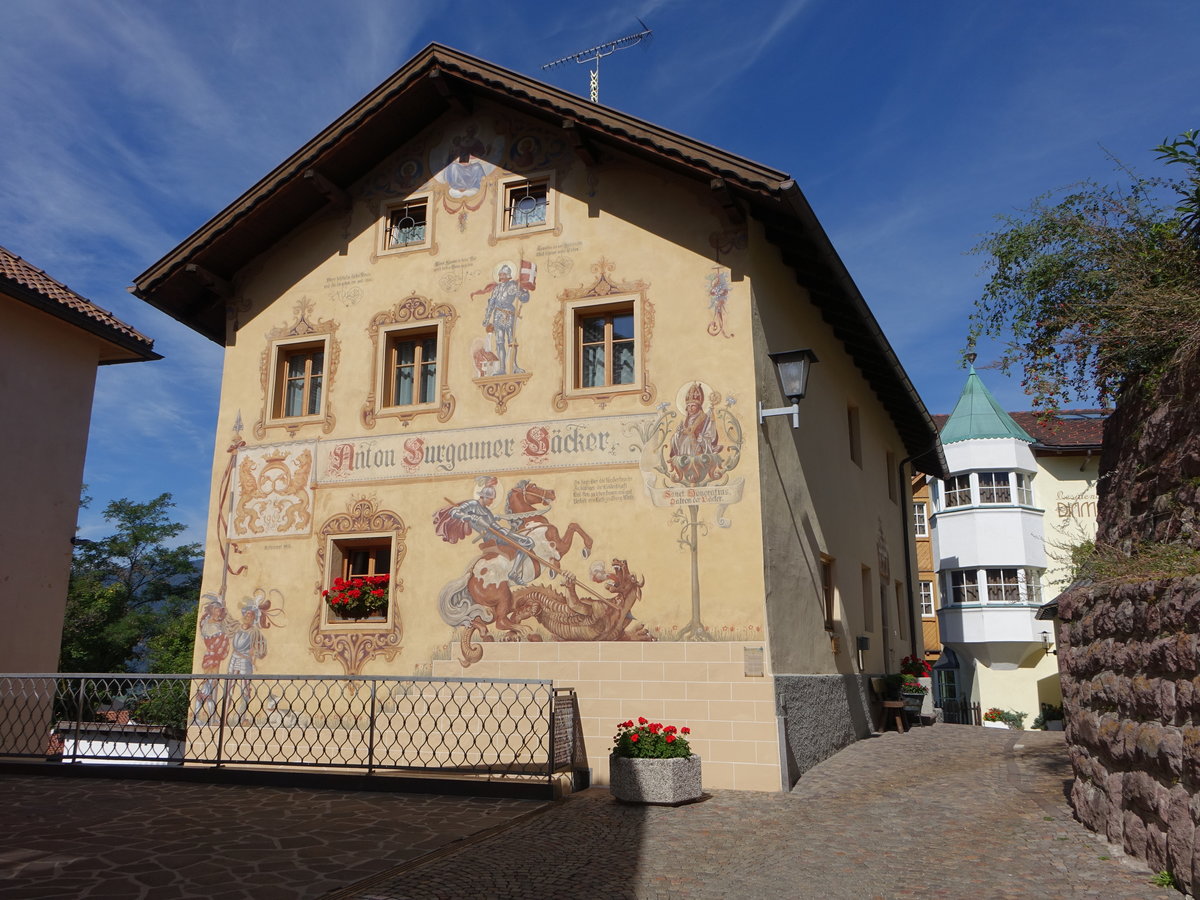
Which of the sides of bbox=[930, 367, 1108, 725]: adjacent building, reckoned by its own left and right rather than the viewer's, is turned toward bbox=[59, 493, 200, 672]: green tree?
right

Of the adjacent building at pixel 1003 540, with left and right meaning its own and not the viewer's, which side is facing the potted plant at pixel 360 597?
front

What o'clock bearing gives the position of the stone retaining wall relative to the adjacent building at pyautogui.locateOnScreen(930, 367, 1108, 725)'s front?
The stone retaining wall is roughly at 12 o'clock from the adjacent building.

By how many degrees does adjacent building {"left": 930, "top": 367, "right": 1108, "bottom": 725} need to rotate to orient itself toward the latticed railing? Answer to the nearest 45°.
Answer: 0° — it already faces it

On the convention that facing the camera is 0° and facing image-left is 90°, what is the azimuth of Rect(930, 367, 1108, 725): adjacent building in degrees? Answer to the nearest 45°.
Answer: approximately 0°

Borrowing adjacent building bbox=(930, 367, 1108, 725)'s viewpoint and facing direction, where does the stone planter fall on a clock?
The stone planter is roughly at 12 o'clock from the adjacent building.
